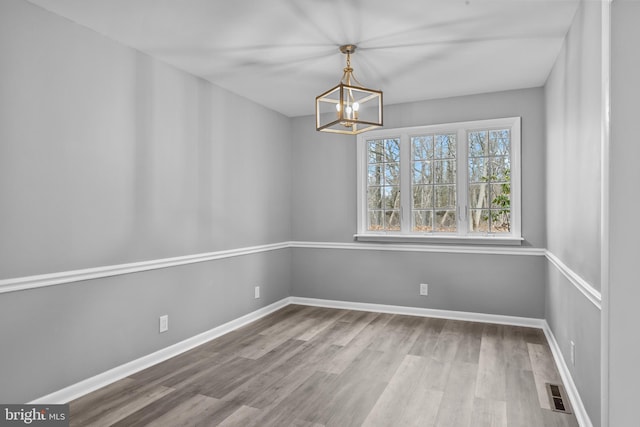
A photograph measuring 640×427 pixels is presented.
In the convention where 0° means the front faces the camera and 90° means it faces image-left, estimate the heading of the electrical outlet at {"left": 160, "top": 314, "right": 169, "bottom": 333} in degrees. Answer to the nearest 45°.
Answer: approximately 315°

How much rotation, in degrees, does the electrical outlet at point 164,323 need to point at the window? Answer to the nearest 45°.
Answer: approximately 45° to its left

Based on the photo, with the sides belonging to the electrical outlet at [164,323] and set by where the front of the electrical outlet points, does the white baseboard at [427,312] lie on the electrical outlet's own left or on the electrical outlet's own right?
on the electrical outlet's own left
